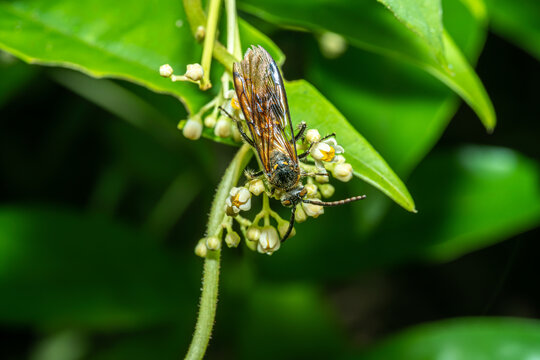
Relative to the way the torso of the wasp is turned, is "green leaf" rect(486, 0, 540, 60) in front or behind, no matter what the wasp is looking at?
behind

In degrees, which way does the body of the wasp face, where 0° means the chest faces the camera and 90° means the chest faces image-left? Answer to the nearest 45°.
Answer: approximately 0°
